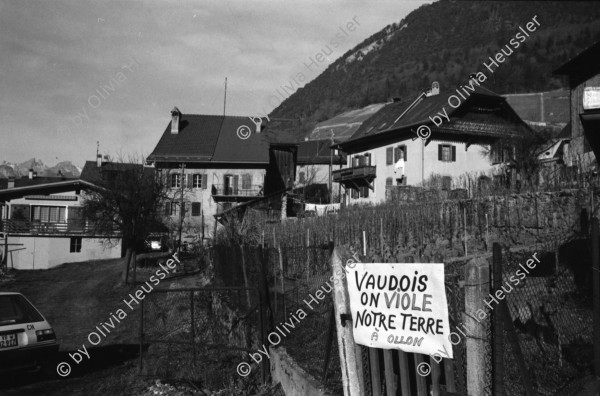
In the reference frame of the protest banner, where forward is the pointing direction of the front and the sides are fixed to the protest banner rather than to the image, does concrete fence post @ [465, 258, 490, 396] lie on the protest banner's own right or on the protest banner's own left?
on the protest banner's own left

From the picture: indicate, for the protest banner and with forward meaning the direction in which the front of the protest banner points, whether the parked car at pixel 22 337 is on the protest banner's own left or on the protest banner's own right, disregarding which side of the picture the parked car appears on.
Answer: on the protest banner's own right

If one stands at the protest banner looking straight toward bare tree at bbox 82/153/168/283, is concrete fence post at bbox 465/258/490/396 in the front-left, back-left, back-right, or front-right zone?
back-right

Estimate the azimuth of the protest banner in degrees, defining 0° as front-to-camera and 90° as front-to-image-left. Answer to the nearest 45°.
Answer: approximately 0°

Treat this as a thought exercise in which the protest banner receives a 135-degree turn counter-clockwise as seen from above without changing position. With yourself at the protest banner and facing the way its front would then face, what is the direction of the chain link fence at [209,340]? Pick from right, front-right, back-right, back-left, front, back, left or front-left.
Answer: left

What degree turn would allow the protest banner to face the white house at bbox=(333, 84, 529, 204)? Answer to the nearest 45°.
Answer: approximately 180°

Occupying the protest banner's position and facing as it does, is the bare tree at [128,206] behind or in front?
behind
